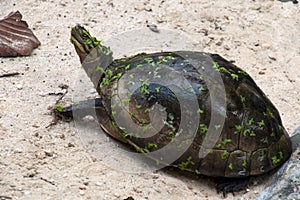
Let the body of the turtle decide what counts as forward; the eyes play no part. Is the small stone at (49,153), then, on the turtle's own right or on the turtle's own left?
on the turtle's own left

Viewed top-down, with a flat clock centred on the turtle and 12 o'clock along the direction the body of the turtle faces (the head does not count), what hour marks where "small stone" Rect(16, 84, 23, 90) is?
The small stone is roughly at 11 o'clock from the turtle.

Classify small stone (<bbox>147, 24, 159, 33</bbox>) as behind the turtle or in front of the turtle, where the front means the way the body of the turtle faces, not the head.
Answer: in front

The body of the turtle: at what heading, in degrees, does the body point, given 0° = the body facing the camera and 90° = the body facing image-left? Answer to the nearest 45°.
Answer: approximately 135°
